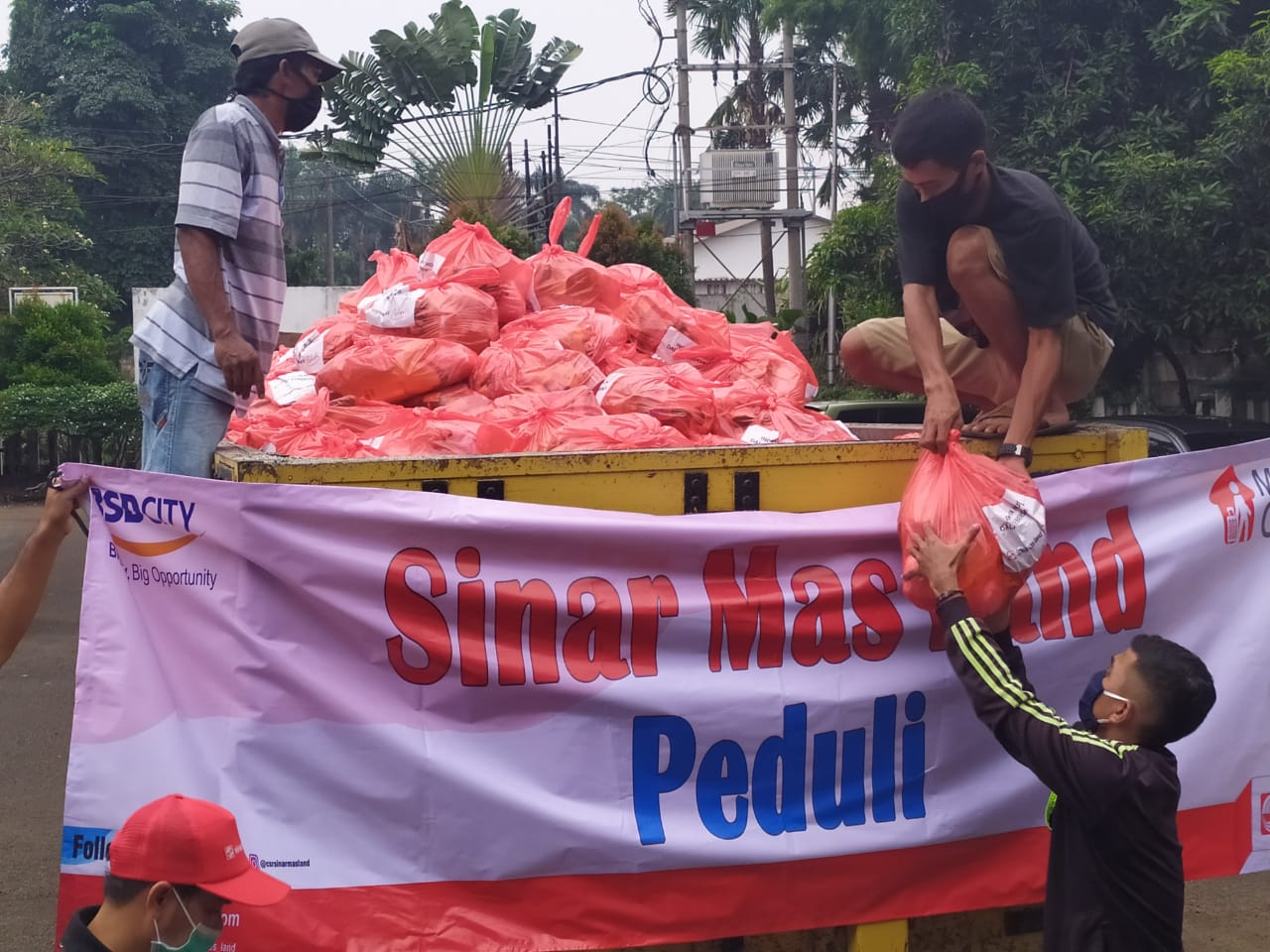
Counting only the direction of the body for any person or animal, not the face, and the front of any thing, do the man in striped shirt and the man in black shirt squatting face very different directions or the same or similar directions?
very different directions

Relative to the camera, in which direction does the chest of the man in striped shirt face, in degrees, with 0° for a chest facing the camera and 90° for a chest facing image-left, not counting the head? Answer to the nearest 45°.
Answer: approximately 270°

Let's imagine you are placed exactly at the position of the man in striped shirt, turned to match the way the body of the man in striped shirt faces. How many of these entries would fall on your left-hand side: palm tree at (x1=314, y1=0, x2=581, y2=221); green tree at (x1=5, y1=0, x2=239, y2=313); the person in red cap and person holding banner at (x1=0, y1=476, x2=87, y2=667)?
2

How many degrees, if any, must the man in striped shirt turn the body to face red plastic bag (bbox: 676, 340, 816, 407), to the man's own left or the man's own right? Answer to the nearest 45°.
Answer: approximately 45° to the man's own left

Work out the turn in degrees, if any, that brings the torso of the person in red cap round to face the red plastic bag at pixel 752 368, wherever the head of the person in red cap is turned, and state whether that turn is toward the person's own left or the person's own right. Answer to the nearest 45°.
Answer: approximately 45° to the person's own left

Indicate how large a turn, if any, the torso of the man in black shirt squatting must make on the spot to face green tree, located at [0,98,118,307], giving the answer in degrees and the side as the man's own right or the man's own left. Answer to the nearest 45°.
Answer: approximately 90° to the man's own right

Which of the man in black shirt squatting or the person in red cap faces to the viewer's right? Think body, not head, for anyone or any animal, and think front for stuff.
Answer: the person in red cap

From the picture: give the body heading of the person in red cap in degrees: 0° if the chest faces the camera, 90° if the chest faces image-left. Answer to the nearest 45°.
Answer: approximately 270°

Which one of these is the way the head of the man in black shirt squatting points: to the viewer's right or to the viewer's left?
to the viewer's left

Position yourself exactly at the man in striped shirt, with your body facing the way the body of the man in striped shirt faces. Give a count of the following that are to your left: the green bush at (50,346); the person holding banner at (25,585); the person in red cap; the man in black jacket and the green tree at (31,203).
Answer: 2

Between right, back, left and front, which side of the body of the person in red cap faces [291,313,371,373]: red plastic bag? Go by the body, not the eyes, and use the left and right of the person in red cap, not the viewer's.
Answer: left

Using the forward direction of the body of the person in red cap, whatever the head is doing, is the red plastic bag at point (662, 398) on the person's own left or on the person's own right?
on the person's own left

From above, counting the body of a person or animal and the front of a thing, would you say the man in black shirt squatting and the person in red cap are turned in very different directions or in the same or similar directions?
very different directions

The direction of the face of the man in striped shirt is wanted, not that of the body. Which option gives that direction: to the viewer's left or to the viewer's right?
to the viewer's right

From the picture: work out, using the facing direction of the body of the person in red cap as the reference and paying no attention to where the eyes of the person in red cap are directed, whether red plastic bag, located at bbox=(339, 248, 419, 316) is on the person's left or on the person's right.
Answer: on the person's left

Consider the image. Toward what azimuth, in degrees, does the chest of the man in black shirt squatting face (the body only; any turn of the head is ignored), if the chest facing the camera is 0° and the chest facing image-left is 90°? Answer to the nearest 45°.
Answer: approximately 45°
